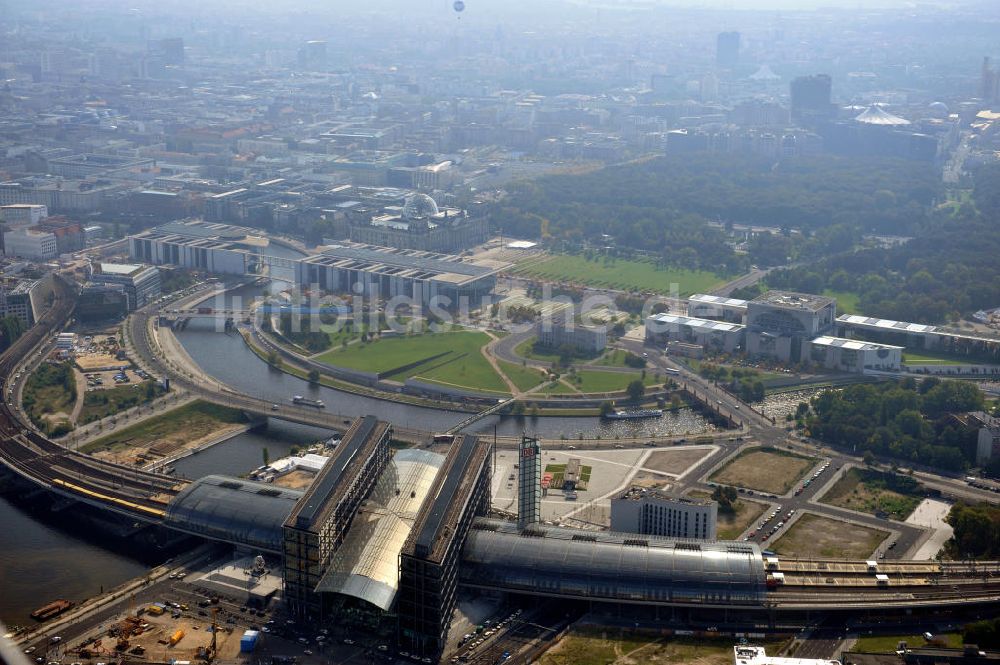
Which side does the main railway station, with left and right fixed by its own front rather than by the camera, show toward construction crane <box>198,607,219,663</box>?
right

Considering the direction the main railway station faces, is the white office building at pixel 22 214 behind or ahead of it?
behind

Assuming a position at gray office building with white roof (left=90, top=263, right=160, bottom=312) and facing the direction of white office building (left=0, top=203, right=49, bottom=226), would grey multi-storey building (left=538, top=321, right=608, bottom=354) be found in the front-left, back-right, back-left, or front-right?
back-right

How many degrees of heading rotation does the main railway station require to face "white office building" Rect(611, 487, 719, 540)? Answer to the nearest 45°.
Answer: approximately 135° to its left

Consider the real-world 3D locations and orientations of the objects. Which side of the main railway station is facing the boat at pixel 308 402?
back

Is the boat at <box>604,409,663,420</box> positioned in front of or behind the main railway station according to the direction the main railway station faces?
behind

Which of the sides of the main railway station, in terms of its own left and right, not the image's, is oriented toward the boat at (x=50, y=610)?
right
